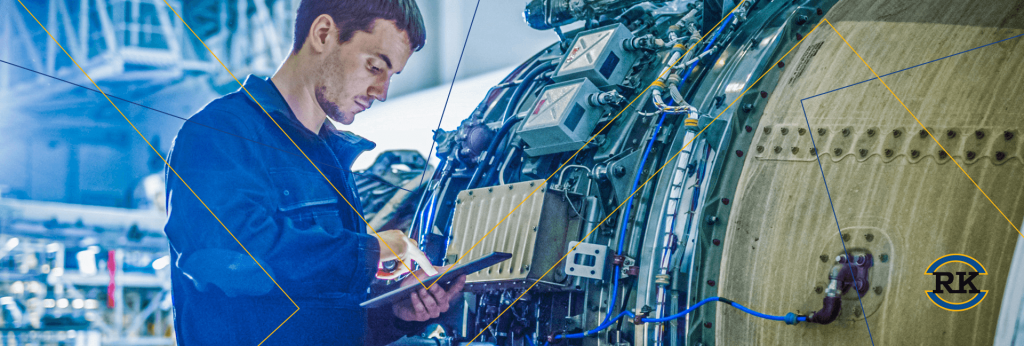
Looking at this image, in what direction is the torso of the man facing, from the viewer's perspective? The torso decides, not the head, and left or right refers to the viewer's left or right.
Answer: facing the viewer and to the right of the viewer

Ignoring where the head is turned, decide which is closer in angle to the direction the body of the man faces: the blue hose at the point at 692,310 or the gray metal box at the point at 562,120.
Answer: the blue hose

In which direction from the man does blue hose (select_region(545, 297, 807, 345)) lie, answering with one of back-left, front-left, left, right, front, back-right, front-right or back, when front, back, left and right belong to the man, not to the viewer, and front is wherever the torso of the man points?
front-left

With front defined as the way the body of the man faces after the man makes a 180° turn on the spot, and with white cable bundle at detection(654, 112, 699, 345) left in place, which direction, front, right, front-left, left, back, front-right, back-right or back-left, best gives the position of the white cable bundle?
back-right
